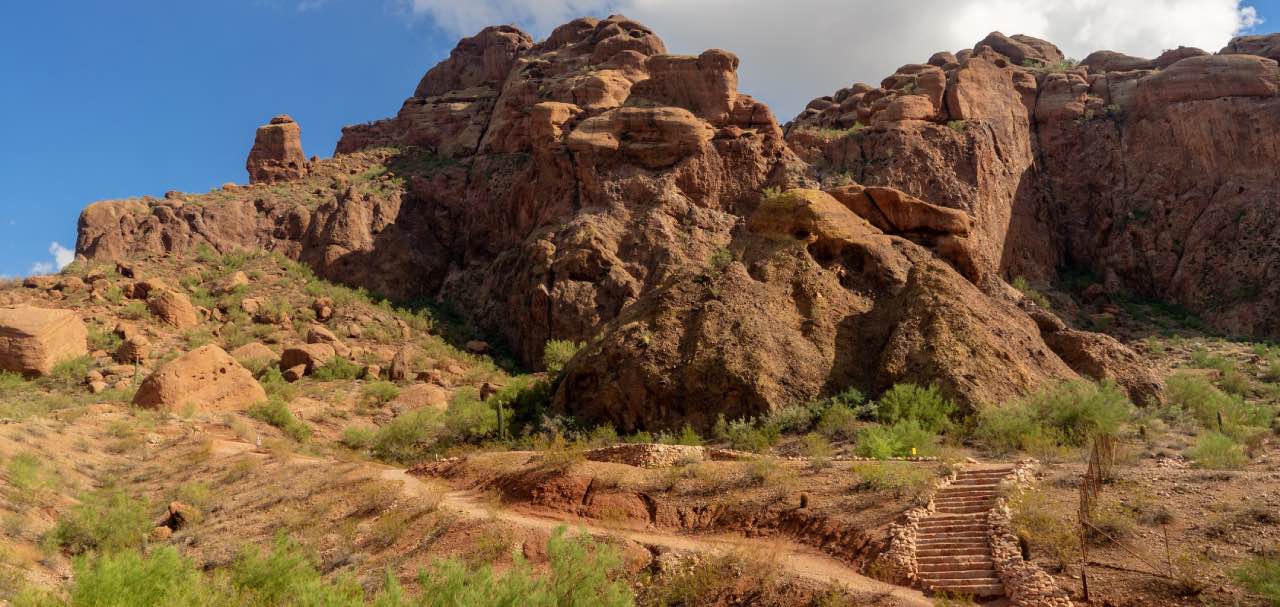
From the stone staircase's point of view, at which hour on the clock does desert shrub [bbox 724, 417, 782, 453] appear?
The desert shrub is roughly at 5 o'clock from the stone staircase.

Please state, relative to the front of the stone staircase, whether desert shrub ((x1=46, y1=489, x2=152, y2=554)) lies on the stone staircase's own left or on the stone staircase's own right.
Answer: on the stone staircase's own right

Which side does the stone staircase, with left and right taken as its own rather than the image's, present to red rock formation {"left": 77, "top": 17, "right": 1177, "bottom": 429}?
back

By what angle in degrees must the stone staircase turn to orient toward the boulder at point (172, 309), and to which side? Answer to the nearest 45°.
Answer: approximately 135° to its right

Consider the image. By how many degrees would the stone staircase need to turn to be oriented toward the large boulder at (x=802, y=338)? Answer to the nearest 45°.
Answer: approximately 180°

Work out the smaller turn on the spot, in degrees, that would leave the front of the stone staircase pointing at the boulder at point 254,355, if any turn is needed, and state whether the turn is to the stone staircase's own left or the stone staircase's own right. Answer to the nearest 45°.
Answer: approximately 135° to the stone staircase's own right

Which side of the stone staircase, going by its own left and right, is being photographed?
front

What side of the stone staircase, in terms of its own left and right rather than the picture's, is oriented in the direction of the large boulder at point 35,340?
right

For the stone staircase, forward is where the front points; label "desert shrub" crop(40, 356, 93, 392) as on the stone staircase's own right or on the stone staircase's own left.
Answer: on the stone staircase's own right

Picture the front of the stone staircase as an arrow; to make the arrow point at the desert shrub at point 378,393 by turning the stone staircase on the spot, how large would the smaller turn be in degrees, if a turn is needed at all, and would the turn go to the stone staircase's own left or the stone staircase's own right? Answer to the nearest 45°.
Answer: approximately 135° to the stone staircase's own right
